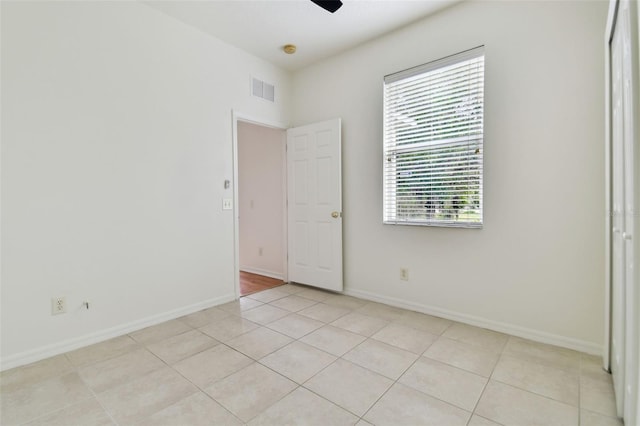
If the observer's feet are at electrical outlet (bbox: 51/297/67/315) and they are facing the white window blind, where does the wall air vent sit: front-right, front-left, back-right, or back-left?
front-left

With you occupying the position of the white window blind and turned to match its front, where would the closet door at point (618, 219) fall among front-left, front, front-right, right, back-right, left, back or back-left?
left

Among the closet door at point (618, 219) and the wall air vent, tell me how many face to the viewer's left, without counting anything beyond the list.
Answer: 1

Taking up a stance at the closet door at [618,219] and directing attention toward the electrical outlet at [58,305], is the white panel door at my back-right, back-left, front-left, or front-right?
front-right

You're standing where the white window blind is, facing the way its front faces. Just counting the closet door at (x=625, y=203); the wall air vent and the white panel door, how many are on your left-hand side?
1

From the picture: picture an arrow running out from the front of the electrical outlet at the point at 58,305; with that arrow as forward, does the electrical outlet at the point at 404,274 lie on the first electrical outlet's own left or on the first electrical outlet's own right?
on the first electrical outlet's own left

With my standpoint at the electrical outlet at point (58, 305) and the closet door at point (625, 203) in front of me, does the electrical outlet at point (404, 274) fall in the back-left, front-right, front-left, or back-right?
front-left

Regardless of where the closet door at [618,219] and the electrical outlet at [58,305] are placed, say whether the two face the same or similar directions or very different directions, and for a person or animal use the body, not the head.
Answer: very different directions

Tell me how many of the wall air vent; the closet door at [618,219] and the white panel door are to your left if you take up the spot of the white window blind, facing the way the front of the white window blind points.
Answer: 1

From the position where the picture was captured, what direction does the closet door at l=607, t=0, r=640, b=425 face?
facing to the left of the viewer

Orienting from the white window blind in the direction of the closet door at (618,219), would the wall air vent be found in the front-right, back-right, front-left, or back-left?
back-right

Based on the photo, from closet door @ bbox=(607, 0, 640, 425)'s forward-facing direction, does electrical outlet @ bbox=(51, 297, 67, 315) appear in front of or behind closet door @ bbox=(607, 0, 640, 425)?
in front

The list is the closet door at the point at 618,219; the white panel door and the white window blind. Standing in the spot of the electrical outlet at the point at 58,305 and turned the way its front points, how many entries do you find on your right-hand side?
0

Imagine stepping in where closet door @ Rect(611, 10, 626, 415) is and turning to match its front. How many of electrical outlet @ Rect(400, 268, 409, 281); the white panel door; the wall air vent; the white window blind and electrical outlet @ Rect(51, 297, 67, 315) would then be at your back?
0

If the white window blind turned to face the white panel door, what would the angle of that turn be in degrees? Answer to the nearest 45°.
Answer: approximately 45° to its right

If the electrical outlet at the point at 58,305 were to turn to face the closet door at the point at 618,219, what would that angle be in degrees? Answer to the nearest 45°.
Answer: approximately 45° to its left

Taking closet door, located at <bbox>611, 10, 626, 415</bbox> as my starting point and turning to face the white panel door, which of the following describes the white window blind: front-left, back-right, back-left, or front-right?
front-right
